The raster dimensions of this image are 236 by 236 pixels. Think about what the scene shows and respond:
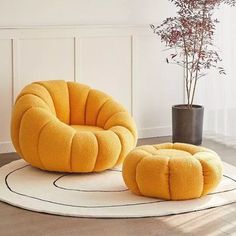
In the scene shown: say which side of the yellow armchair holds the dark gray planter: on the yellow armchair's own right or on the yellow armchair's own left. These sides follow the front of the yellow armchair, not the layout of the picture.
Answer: on the yellow armchair's own left

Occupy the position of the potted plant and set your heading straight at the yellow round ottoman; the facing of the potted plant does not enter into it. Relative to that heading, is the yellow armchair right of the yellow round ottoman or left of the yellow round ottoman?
right

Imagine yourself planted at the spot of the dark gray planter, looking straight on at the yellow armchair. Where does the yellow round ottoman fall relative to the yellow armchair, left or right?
left

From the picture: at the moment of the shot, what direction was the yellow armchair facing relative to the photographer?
facing the viewer and to the right of the viewer

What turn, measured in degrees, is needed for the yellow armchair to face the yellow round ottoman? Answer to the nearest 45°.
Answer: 0° — it already faces it

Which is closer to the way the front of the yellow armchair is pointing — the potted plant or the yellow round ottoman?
the yellow round ottoman

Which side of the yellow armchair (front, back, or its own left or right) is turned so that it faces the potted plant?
left
